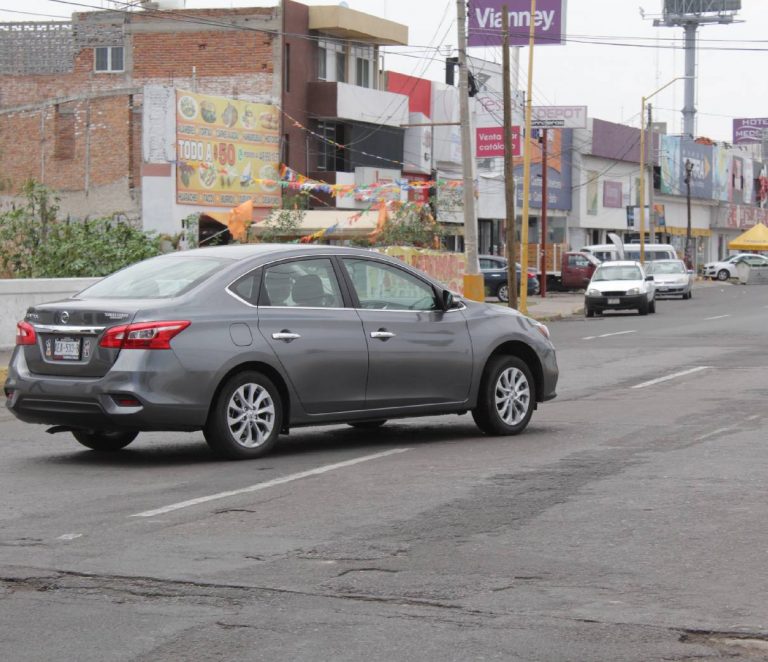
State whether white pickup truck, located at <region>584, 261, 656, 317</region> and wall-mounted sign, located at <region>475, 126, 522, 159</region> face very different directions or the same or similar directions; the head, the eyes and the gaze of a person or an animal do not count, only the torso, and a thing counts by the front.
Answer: same or similar directions

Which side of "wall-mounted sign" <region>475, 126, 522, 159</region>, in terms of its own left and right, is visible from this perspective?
front

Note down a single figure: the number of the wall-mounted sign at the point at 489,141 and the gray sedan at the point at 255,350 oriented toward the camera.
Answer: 1

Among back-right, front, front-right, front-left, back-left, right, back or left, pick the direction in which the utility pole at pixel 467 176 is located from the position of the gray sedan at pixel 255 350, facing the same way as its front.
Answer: front-left

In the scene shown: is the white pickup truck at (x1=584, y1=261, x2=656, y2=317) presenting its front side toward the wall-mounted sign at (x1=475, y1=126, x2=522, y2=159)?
no

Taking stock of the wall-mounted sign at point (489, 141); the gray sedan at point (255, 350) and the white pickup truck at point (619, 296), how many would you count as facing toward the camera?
2

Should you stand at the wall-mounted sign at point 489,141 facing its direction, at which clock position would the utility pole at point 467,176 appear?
The utility pole is roughly at 12 o'clock from the wall-mounted sign.

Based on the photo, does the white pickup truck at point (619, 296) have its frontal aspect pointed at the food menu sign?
no

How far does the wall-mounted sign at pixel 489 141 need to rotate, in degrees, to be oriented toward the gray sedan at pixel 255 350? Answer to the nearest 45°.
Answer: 0° — it already faces it

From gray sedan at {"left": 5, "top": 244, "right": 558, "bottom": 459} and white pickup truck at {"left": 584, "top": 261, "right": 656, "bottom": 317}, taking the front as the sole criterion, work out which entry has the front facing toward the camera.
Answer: the white pickup truck

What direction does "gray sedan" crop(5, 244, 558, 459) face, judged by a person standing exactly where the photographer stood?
facing away from the viewer and to the right of the viewer

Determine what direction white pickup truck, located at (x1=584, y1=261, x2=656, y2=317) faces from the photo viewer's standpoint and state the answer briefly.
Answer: facing the viewer

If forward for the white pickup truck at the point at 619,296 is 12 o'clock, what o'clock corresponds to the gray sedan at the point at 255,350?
The gray sedan is roughly at 12 o'clock from the white pickup truck.

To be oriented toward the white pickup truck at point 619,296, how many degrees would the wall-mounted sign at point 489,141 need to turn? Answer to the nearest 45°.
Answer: approximately 45° to its left

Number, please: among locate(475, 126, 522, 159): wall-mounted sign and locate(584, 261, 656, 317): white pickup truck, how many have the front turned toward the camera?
2

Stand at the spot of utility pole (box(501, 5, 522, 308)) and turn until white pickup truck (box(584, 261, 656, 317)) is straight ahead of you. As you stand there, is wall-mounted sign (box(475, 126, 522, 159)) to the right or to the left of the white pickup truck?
left

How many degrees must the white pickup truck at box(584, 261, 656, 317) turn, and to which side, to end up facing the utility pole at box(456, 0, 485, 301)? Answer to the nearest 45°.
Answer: approximately 45° to its right

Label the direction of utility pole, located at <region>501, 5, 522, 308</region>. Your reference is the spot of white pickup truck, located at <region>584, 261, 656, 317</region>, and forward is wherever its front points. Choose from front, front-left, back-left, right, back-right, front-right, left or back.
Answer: front-right
